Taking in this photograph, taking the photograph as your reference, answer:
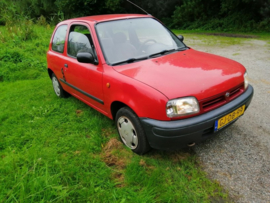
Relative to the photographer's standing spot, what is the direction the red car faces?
facing the viewer and to the right of the viewer
